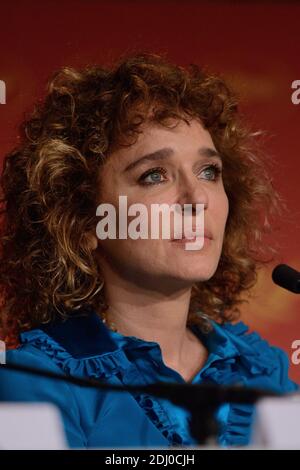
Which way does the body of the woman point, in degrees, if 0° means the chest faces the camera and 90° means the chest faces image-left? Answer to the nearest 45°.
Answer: approximately 315°

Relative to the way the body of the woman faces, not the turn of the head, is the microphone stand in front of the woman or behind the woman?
in front

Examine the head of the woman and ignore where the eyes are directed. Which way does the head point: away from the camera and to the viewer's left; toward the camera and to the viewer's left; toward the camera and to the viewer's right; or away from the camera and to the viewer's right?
toward the camera and to the viewer's right
